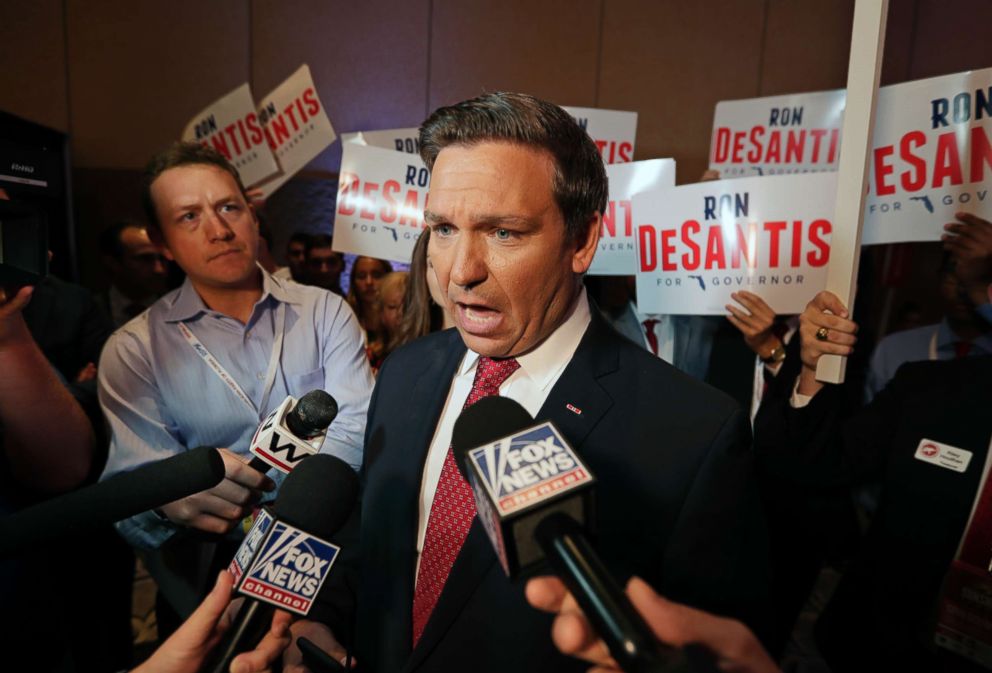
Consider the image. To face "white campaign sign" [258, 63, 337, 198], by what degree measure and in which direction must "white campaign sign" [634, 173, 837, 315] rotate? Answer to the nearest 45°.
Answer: approximately 90° to its right

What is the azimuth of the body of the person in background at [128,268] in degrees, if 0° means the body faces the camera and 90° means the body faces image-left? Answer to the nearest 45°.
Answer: approximately 315°

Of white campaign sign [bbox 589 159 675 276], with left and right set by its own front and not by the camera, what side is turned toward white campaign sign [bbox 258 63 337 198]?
right

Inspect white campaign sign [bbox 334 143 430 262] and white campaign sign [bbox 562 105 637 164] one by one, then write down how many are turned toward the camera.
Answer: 2

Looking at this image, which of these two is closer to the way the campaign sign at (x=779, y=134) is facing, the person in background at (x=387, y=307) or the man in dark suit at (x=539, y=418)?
the man in dark suit

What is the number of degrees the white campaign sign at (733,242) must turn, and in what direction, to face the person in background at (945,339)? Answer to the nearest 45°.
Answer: approximately 135° to its left

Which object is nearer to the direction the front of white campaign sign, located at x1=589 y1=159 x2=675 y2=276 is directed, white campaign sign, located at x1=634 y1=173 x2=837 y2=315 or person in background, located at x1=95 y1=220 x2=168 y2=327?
the white campaign sign

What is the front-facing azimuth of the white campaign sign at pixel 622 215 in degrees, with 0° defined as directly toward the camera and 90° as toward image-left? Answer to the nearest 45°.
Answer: approximately 0°
